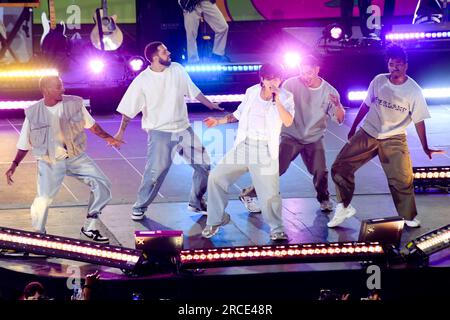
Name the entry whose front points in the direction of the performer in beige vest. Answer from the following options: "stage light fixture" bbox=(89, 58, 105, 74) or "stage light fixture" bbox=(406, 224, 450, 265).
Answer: "stage light fixture" bbox=(89, 58, 105, 74)

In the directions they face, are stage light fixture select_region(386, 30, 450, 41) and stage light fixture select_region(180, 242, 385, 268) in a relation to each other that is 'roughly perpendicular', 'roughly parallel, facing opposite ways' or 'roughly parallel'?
roughly parallel

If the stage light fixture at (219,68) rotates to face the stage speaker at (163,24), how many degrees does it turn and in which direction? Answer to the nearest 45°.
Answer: approximately 90° to its right

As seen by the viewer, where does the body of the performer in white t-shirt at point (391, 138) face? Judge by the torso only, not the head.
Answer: toward the camera

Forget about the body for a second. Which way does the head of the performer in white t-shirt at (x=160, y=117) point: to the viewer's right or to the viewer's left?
to the viewer's right

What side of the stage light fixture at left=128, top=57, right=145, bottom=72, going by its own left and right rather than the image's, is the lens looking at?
front

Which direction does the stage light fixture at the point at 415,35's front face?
toward the camera

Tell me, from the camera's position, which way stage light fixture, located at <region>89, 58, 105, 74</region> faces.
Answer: facing the viewer
